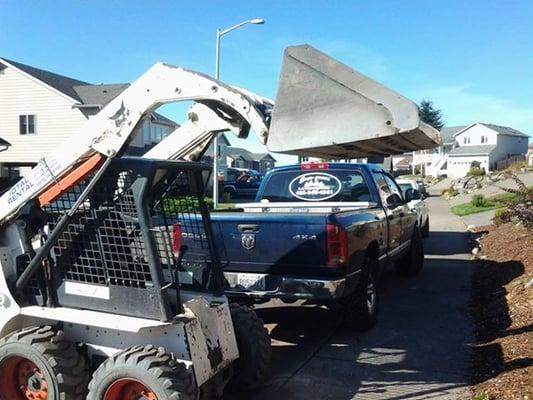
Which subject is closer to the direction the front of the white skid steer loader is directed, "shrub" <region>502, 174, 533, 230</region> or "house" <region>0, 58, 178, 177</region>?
the shrub

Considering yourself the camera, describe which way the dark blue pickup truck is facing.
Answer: facing away from the viewer and to the right of the viewer

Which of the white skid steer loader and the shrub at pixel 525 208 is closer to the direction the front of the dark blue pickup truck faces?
the shrub

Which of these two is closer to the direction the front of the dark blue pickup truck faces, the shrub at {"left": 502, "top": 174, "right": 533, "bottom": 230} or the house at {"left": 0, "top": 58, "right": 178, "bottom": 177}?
the shrub

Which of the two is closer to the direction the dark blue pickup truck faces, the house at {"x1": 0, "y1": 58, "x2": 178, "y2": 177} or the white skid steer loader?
the house

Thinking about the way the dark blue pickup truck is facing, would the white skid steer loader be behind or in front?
behind

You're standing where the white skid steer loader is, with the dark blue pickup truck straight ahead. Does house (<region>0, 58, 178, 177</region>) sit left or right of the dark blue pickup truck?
left

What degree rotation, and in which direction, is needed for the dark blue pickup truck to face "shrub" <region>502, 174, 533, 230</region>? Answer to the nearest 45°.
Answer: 0° — it already faces it

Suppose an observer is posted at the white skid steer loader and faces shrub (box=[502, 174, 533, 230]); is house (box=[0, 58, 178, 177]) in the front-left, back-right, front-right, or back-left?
front-left

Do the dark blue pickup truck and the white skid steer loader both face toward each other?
no

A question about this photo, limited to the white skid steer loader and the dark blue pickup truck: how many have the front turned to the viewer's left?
0
